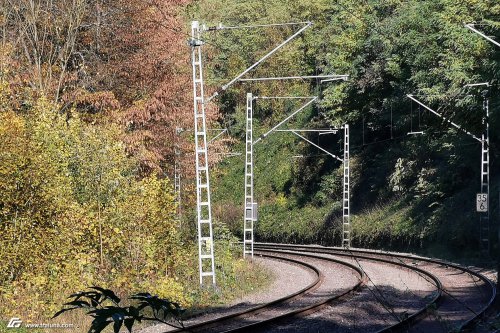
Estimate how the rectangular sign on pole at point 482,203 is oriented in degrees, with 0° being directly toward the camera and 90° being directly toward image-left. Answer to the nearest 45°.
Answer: approximately 0°

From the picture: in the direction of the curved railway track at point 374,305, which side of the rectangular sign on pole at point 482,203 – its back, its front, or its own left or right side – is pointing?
front

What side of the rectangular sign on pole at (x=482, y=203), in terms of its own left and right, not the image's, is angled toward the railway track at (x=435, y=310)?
front
